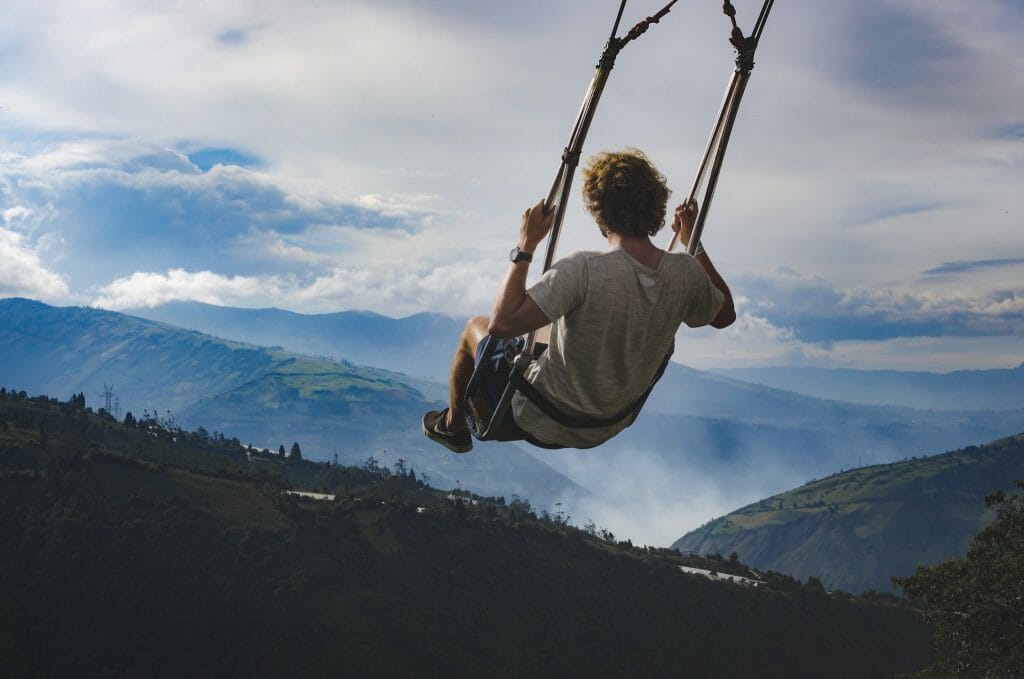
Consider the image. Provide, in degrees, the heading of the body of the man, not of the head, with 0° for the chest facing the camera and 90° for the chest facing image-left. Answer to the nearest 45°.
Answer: approximately 135°

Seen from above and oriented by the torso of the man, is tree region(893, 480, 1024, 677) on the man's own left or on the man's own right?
on the man's own right

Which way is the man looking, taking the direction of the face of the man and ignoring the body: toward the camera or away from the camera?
away from the camera
